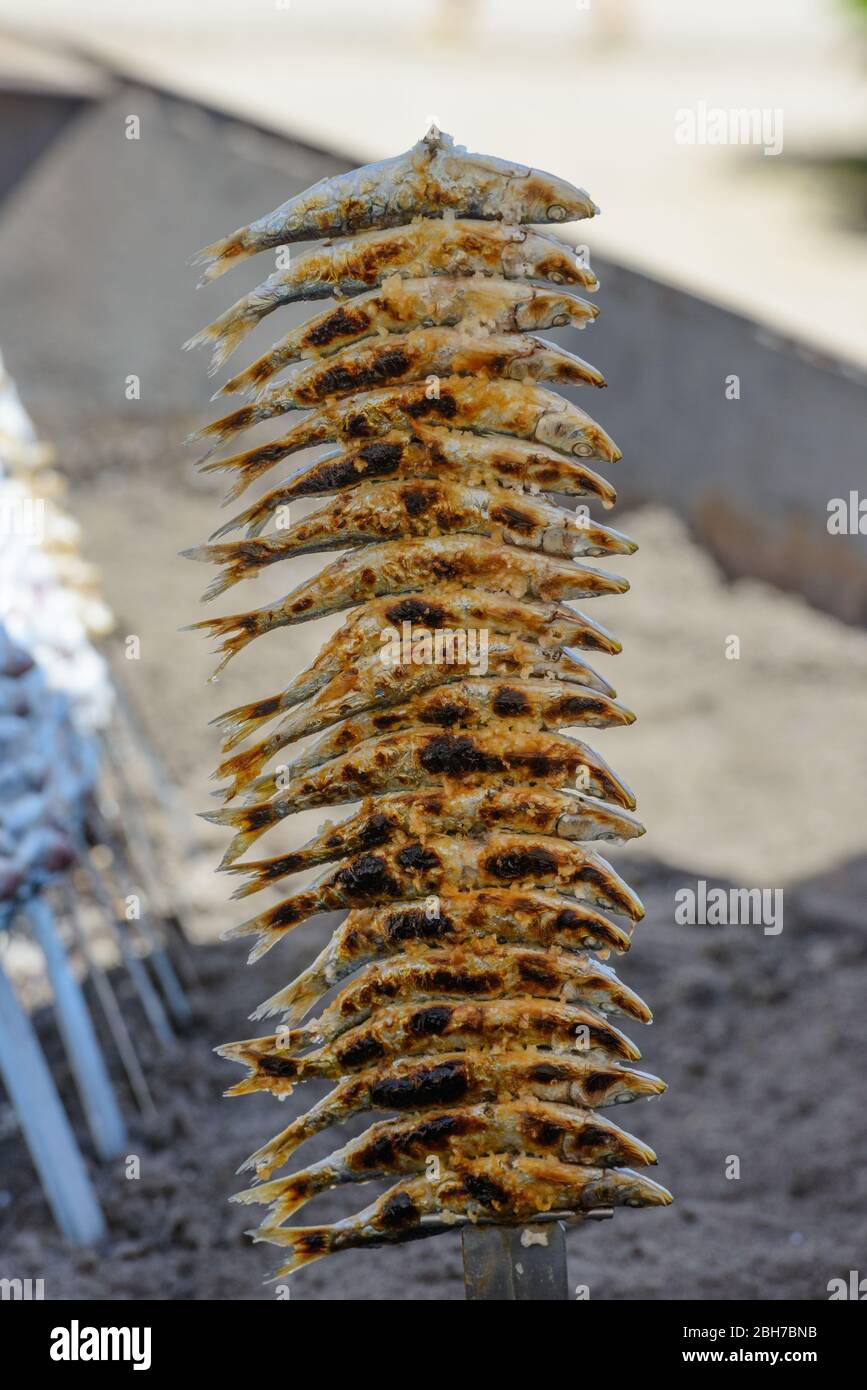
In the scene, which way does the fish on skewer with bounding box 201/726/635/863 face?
to the viewer's right

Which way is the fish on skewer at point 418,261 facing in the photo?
to the viewer's right

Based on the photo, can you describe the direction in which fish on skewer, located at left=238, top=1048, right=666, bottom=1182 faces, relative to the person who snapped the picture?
facing to the right of the viewer

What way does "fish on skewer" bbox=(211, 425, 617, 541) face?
to the viewer's right

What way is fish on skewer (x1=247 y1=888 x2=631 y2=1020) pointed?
to the viewer's right

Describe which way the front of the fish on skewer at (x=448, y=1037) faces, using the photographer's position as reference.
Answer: facing to the right of the viewer
